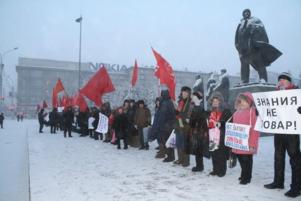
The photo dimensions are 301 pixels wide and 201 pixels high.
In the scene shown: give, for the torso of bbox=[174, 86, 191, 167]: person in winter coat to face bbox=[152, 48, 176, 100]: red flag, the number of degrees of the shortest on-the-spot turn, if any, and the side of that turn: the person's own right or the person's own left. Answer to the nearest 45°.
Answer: approximately 135° to the person's own right

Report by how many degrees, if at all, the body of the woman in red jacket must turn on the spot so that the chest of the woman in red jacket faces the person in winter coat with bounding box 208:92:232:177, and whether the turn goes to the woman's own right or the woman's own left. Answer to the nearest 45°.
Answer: approximately 90° to the woman's own right

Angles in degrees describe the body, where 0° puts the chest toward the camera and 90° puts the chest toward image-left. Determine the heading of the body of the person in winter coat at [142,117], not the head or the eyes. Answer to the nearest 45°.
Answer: approximately 45°

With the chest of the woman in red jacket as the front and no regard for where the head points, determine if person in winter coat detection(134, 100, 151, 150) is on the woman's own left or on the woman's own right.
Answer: on the woman's own right

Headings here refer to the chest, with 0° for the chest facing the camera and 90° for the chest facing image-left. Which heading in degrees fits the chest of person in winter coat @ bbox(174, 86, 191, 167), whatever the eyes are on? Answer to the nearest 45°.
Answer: approximately 45°

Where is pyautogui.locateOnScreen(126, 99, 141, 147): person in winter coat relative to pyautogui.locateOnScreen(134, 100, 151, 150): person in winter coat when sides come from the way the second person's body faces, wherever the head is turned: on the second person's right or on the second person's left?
on the second person's right

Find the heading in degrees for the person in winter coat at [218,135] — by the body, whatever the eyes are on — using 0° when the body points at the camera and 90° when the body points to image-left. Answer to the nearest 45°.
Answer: approximately 45°
